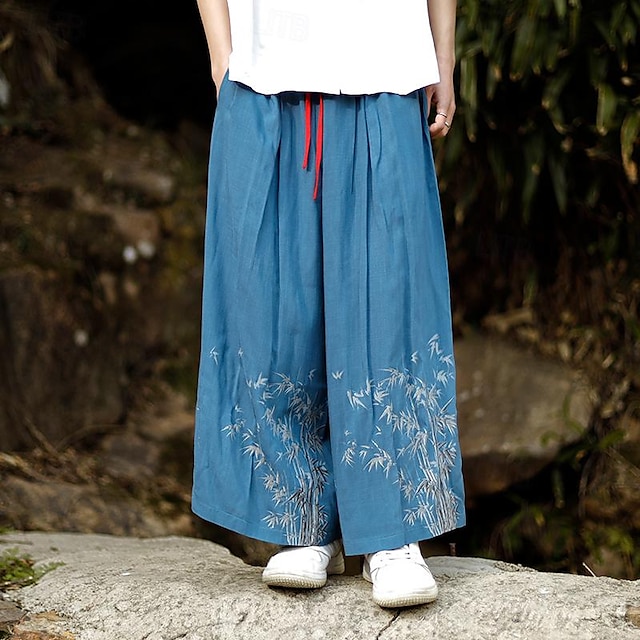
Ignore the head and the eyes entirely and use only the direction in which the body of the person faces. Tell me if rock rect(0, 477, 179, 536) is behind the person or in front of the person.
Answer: behind

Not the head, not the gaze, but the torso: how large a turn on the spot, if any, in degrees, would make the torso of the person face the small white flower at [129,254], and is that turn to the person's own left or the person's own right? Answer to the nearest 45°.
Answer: approximately 180°

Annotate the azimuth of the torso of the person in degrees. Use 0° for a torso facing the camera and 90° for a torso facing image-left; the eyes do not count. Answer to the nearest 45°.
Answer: approximately 0°

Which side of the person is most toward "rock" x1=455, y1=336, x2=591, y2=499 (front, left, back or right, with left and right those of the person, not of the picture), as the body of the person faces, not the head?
back

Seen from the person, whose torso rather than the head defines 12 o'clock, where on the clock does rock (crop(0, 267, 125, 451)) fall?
The rock is roughly at 5 o'clock from the person.
